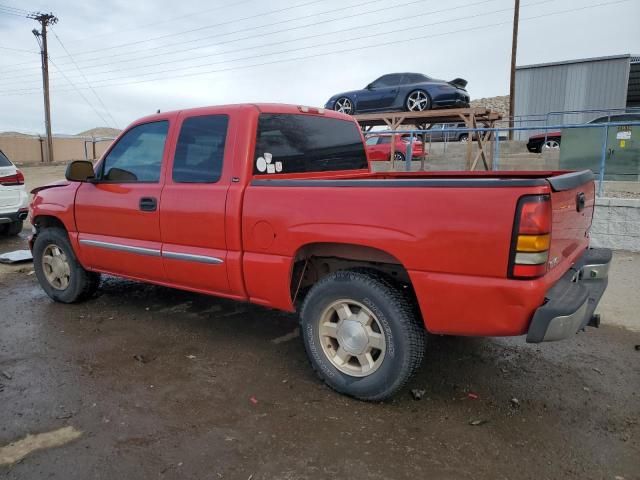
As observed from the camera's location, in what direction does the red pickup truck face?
facing away from the viewer and to the left of the viewer

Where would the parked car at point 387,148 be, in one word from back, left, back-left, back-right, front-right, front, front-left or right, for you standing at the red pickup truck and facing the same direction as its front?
front-right

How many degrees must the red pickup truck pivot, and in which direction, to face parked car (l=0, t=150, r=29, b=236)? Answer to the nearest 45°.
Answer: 0° — it already faces it

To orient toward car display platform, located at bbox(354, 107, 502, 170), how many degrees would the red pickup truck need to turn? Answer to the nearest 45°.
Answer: approximately 45° to its right

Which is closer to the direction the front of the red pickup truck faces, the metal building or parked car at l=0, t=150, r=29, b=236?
the parked car

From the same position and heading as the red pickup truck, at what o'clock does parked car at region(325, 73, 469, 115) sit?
The parked car is roughly at 2 o'clock from the red pickup truck.

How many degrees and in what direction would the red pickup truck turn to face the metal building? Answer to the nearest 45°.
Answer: approximately 90° to its right
